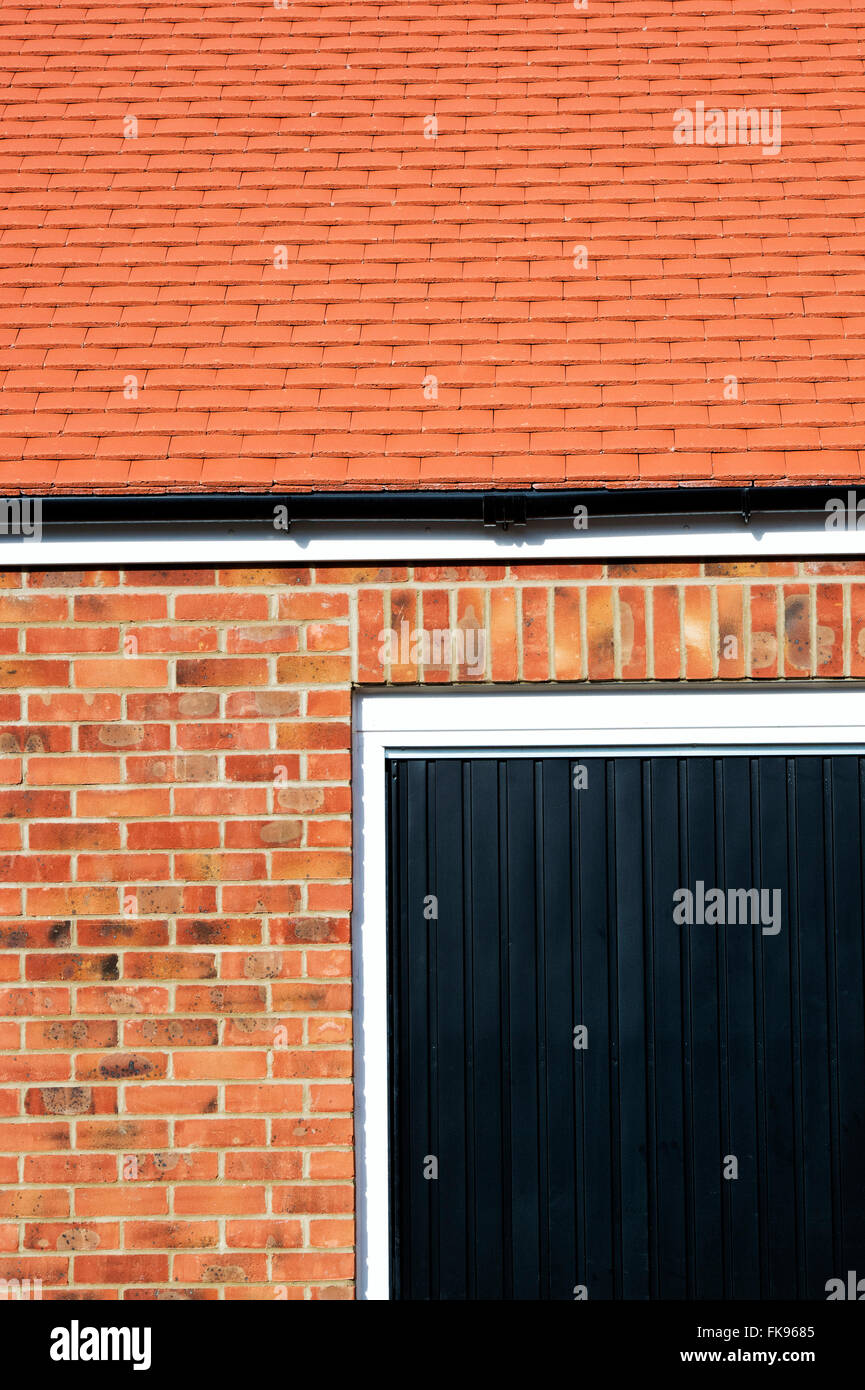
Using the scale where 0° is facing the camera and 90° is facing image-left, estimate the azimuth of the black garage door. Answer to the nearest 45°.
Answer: approximately 0°
